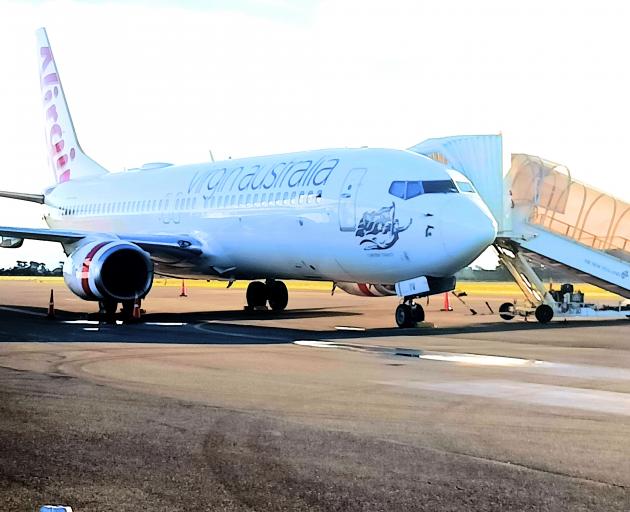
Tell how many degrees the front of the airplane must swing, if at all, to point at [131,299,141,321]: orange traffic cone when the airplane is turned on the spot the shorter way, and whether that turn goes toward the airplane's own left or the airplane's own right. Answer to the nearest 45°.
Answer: approximately 135° to the airplane's own right
